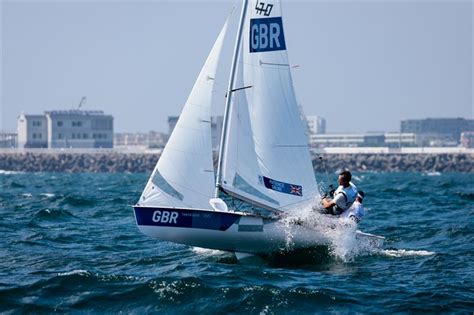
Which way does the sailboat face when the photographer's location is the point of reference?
facing to the left of the viewer

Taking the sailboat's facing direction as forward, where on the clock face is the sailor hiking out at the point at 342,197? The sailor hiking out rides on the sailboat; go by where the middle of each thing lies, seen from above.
The sailor hiking out is roughly at 6 o'clock from the sailboat.
